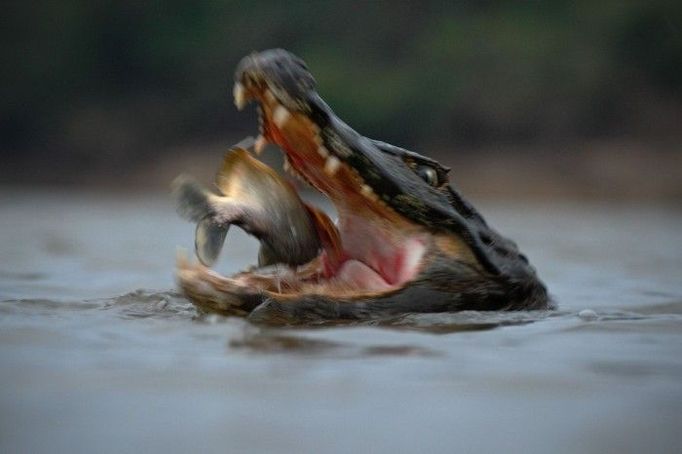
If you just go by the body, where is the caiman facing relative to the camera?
to the viewer's left
